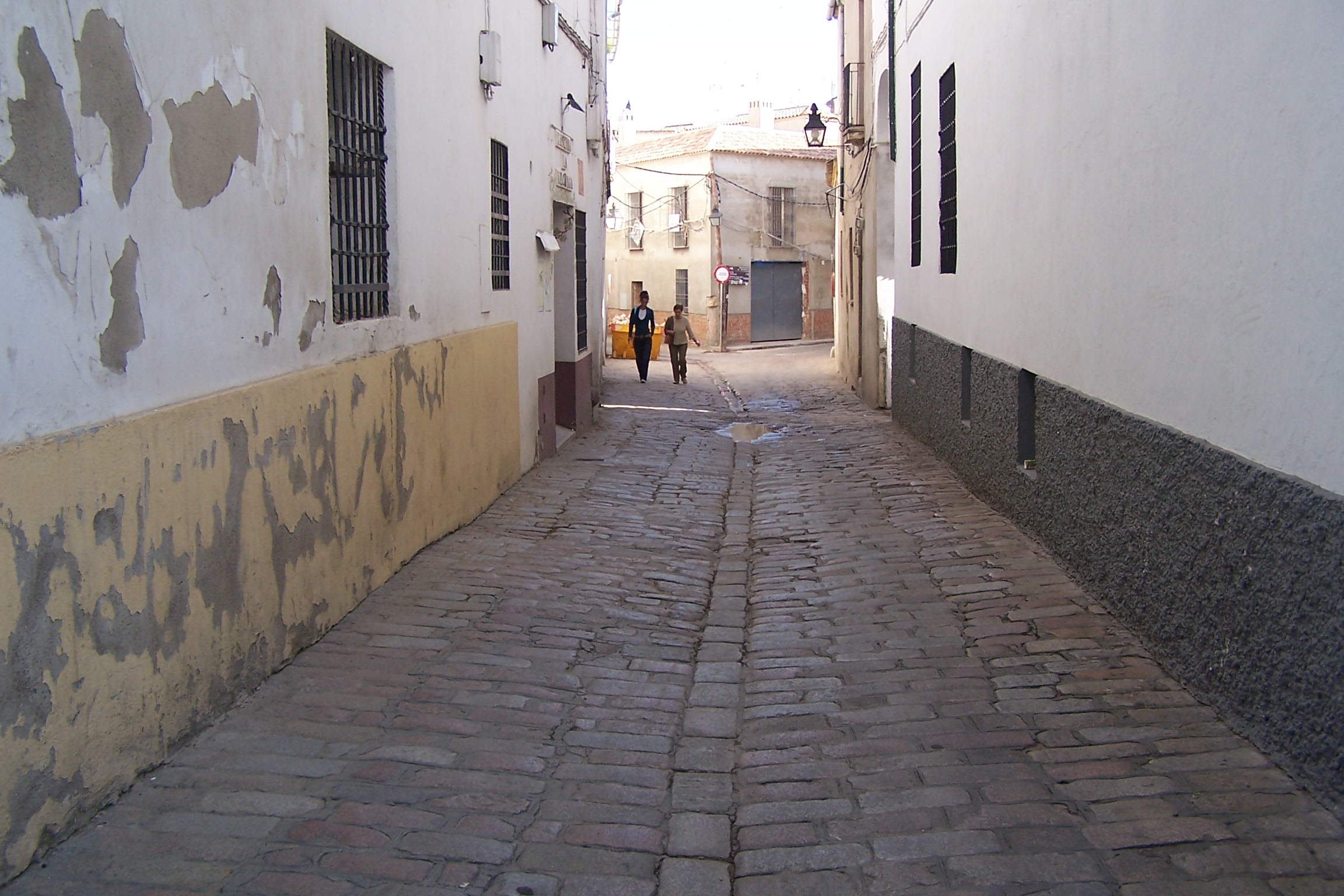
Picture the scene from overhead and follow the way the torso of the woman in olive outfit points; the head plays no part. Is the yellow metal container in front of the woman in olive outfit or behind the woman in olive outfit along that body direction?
behind

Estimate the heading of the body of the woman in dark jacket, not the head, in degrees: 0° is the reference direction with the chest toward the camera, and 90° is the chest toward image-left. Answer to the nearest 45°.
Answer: approximately 0°

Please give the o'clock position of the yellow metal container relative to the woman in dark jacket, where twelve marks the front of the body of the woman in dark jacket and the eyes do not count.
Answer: The yellow metal container is roughly at 6 o'clock from the woman in dark jacket.

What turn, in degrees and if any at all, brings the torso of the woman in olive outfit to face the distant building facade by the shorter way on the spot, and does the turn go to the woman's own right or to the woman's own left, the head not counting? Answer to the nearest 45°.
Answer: approximately 180°

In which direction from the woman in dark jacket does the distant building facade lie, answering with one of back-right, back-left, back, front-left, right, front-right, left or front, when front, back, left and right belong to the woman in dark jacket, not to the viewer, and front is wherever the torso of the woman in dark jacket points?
back

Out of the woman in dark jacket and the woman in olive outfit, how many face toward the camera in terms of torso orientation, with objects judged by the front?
2

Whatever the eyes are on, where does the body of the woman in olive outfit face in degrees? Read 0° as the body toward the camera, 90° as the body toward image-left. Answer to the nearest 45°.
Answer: approximately 0°
